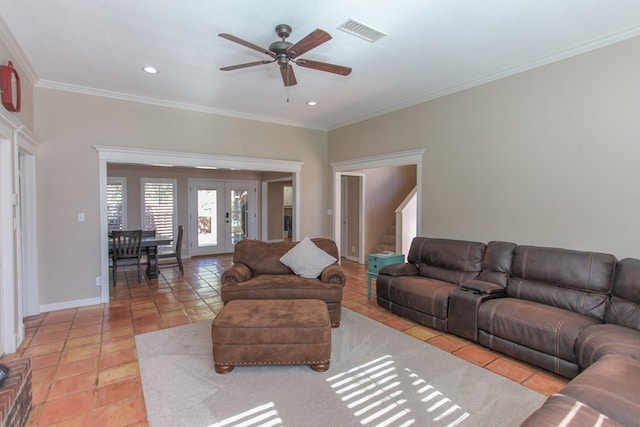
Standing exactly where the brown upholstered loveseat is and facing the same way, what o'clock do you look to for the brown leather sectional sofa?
The brown leather sectional sofa is roughly at 10 o'clock from the brown upholstered loveseat.

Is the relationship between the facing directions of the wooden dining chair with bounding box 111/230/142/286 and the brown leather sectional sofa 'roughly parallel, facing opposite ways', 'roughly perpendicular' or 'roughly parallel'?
roughly perpendicular

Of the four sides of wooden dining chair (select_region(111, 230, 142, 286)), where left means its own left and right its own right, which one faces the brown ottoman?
back

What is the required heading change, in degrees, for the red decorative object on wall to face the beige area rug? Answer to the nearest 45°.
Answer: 0° — it already faces it

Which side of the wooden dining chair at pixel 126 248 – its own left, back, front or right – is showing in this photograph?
back

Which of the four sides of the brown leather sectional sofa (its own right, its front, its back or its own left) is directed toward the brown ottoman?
front

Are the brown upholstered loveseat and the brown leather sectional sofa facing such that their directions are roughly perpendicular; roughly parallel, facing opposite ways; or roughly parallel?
roughly perpendicular

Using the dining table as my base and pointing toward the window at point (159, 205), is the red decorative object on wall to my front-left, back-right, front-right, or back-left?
back-left

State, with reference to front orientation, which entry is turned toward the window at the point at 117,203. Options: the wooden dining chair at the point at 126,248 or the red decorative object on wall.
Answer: the wooden dining chair

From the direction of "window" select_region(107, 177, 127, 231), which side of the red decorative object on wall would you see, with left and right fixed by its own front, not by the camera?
left

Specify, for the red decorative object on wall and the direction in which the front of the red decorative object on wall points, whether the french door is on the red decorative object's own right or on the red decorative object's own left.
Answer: on the red decorative object's own left

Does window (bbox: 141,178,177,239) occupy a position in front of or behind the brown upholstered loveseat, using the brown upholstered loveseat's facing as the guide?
behind

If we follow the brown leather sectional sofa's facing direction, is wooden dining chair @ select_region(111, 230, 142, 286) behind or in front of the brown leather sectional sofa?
in front

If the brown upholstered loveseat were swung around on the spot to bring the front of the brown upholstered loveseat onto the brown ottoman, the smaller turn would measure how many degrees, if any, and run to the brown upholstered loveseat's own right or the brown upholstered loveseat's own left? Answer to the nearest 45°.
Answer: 0° — it already faces it

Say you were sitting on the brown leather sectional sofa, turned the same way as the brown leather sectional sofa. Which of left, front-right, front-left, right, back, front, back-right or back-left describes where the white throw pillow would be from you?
front-right

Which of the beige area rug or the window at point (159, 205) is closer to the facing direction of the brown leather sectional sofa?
the beige area rug
